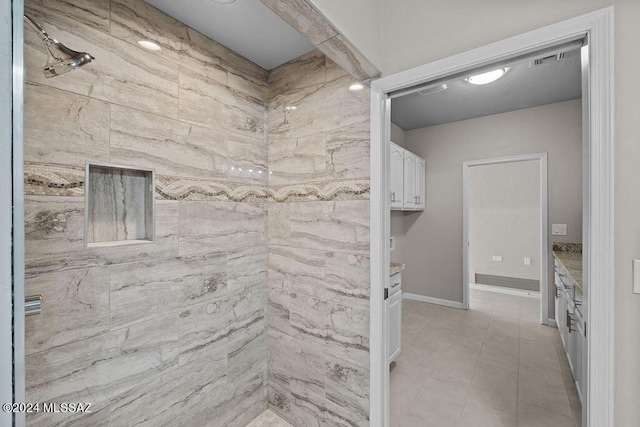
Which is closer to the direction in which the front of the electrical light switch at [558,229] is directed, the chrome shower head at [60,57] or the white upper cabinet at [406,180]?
the chrome shower head

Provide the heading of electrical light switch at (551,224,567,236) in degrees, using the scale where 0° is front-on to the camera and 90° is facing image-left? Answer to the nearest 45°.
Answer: approximately 0°

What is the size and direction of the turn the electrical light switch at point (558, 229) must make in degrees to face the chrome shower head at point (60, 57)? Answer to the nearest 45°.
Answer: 0° — it already faces it

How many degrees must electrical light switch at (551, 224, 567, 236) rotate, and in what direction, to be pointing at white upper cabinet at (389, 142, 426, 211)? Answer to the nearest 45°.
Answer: approximately 45° to its right

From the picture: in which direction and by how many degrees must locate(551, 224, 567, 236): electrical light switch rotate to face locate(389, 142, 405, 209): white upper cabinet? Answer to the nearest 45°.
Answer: approximately 45° to its right
